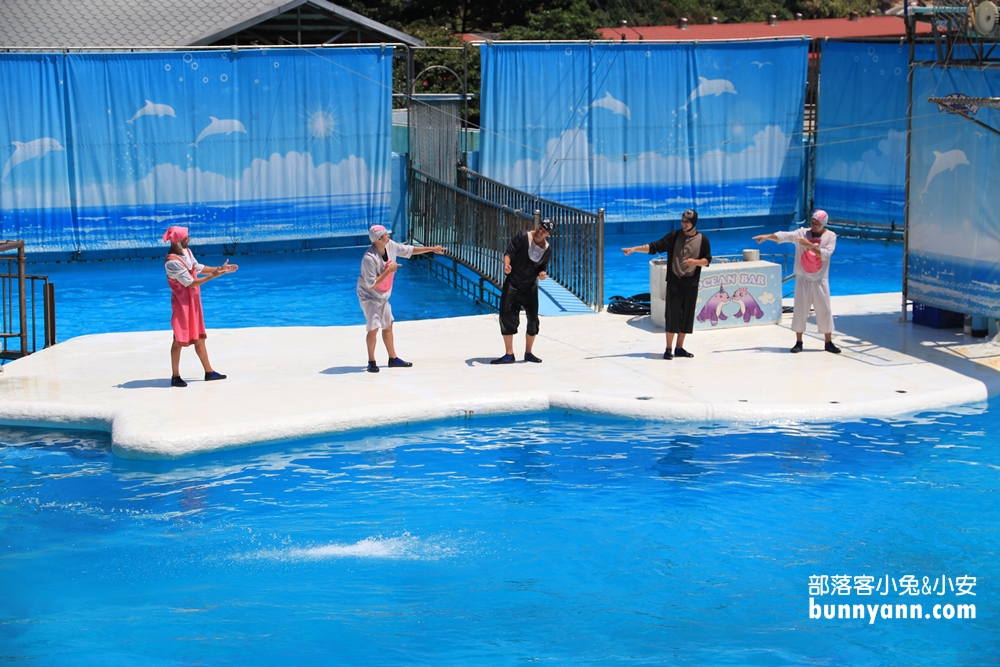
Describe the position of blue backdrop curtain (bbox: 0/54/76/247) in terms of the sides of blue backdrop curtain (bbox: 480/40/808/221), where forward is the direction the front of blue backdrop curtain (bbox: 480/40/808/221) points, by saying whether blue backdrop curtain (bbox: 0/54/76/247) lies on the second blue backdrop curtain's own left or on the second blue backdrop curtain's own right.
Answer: on the second blue backdrop curtain's own right

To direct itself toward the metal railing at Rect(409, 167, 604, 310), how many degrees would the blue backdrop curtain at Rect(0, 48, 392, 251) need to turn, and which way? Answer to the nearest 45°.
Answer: approximately 45° to its left

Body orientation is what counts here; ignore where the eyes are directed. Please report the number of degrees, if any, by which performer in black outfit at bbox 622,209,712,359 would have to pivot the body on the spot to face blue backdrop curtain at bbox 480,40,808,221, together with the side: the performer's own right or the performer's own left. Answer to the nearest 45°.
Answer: approximately 180°

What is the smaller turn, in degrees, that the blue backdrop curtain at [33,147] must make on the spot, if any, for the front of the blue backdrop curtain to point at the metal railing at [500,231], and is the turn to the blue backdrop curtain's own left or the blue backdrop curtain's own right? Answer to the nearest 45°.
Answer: approximately 45° to the blue backdrop curtain's own left

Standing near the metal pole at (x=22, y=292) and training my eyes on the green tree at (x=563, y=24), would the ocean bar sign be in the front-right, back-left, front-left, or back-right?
front-right

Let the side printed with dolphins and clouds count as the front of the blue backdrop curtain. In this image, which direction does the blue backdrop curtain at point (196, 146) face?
toward the camera

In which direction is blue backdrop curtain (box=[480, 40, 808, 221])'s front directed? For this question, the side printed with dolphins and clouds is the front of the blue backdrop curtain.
toward the camera

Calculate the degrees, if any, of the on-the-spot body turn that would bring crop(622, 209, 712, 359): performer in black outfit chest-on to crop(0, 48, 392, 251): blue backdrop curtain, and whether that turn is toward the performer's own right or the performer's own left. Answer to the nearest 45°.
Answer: approximately 135° to the performer's own right

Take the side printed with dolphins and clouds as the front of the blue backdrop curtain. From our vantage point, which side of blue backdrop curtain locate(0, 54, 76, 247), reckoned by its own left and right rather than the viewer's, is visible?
front

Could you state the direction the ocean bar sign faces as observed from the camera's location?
facing the viewer

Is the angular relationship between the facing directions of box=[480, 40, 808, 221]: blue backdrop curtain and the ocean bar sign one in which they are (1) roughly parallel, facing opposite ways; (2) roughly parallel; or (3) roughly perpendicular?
roughly parallel

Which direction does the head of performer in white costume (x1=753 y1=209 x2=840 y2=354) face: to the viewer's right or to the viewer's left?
to the viewer's left
